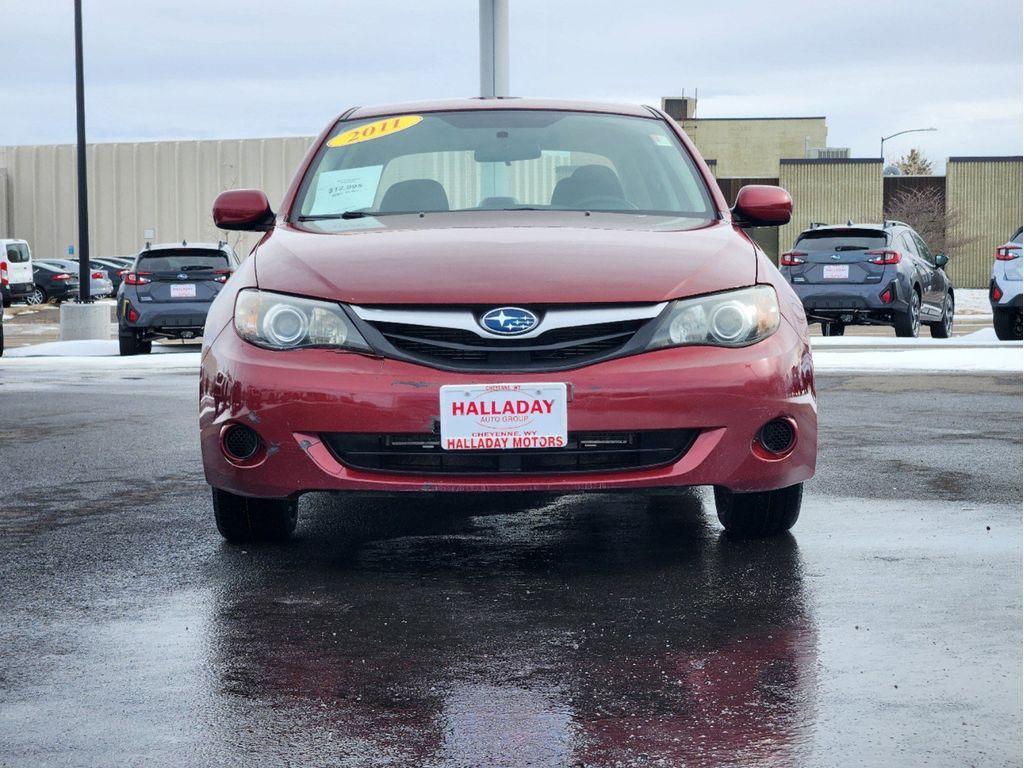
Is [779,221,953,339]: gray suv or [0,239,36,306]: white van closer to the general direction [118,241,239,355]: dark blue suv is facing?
the white van

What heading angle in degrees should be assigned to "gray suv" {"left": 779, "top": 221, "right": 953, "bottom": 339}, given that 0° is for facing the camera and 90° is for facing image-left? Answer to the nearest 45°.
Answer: approximately 225°

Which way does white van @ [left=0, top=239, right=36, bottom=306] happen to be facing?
away from the camera

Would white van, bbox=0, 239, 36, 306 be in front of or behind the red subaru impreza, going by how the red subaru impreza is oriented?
behind

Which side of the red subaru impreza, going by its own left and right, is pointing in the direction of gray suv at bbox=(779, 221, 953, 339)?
back

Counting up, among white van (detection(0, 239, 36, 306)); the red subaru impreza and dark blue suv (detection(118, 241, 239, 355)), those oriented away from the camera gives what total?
2

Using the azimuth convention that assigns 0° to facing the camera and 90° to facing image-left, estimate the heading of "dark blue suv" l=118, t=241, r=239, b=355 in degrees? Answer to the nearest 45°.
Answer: approximately 180°

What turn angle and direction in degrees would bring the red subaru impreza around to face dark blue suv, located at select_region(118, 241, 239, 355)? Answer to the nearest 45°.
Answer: approximately 180°

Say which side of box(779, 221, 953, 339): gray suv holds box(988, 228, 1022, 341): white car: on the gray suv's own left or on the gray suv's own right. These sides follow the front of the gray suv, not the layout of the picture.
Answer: on the gray suv's own right
